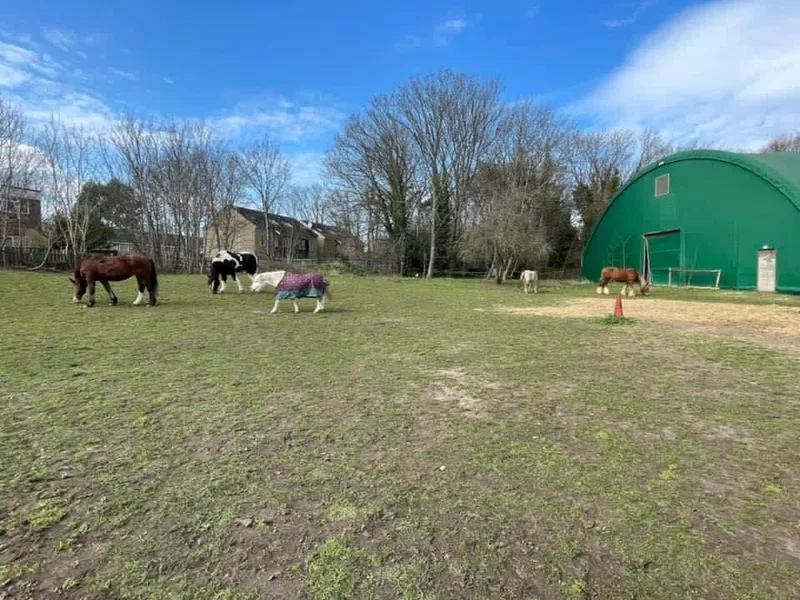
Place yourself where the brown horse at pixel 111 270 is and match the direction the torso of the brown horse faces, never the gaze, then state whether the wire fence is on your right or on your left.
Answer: on your right

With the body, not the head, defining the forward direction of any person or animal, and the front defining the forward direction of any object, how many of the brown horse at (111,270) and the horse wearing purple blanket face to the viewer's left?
2

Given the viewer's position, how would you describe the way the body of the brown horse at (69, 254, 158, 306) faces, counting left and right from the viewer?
facing to the left of the viewer

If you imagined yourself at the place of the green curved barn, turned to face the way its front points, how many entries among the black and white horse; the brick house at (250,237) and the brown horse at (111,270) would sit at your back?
0

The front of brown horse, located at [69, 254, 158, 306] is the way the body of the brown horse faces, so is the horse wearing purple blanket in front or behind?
behind

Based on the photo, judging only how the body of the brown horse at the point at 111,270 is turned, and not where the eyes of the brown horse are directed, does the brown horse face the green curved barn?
no

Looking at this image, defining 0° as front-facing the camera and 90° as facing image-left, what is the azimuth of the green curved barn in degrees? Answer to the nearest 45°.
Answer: approximately 45°

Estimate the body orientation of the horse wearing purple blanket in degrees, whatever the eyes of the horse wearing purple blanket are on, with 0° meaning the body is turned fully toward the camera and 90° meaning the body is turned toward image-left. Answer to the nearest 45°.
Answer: approximately 90°

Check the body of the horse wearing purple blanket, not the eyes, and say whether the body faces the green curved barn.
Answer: no

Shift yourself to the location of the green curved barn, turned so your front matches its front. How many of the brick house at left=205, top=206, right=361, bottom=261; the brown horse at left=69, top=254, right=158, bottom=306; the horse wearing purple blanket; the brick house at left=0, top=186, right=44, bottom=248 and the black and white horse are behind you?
0

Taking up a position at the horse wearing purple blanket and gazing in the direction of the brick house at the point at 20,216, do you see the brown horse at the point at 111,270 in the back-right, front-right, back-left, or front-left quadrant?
front-left

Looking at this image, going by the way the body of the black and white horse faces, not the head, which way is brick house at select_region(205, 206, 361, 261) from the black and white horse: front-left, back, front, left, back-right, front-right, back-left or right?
back-right

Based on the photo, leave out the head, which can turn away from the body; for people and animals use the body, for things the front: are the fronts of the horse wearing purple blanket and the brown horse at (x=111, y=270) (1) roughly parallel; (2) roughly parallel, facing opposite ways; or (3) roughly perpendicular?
roughly parallel

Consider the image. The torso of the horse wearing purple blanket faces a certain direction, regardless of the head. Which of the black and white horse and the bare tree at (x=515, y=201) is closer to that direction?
the black and white horse

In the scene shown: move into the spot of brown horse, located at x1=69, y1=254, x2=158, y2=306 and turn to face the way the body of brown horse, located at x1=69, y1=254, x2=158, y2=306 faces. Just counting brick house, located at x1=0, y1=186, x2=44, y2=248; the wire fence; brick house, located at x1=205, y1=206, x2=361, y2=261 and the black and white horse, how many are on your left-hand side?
0

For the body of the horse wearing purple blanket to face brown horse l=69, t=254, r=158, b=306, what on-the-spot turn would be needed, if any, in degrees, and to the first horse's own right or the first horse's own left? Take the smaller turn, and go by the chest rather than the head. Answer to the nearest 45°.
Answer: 0° — it already faces it
